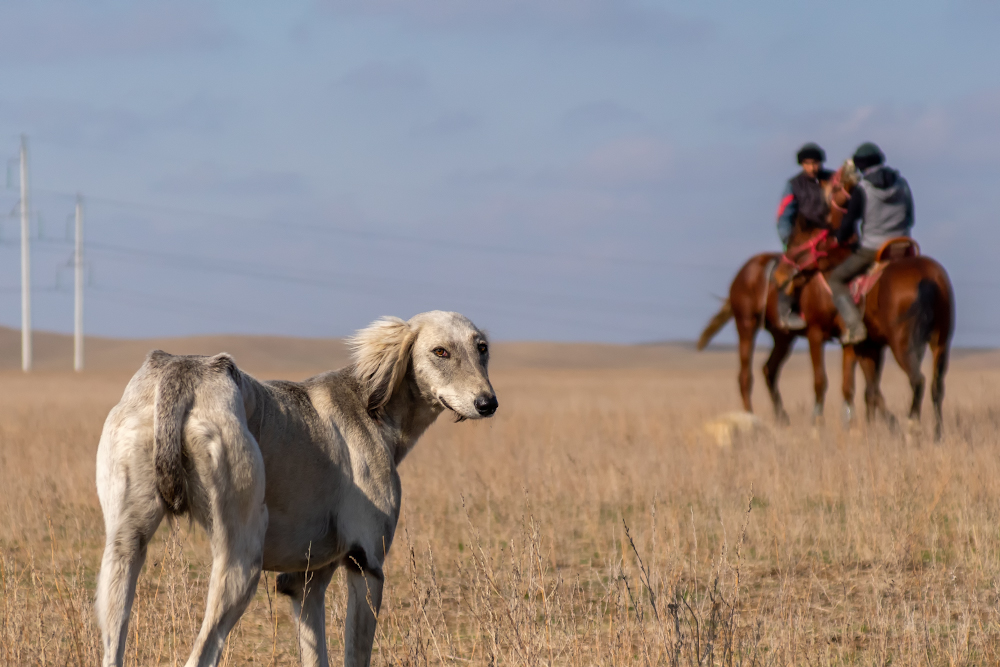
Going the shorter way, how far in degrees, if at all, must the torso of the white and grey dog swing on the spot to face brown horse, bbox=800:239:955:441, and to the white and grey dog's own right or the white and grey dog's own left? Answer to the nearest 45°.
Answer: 0° — it already faces it

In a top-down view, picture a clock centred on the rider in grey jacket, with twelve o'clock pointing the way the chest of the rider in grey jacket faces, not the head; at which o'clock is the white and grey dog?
The white and grey dog is roughly at 8 o'clock from the rider in grey jacket.

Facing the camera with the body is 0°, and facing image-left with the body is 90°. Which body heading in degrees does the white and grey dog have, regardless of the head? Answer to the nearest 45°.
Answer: approximately 225°

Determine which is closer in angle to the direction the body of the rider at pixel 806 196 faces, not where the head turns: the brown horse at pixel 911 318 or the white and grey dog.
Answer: the brown horse

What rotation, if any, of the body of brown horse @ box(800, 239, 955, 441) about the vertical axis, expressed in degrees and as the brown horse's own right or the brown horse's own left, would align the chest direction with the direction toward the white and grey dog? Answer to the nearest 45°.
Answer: approximately 135° to the brown horse's own left

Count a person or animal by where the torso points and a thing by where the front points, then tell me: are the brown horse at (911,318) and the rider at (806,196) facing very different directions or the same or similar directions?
very different directions

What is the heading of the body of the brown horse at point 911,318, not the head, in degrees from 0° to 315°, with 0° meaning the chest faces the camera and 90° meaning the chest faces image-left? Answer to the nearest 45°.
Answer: approximately 135°

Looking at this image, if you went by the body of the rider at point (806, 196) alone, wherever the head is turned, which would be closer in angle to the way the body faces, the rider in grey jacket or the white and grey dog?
the rider in grey jacket
